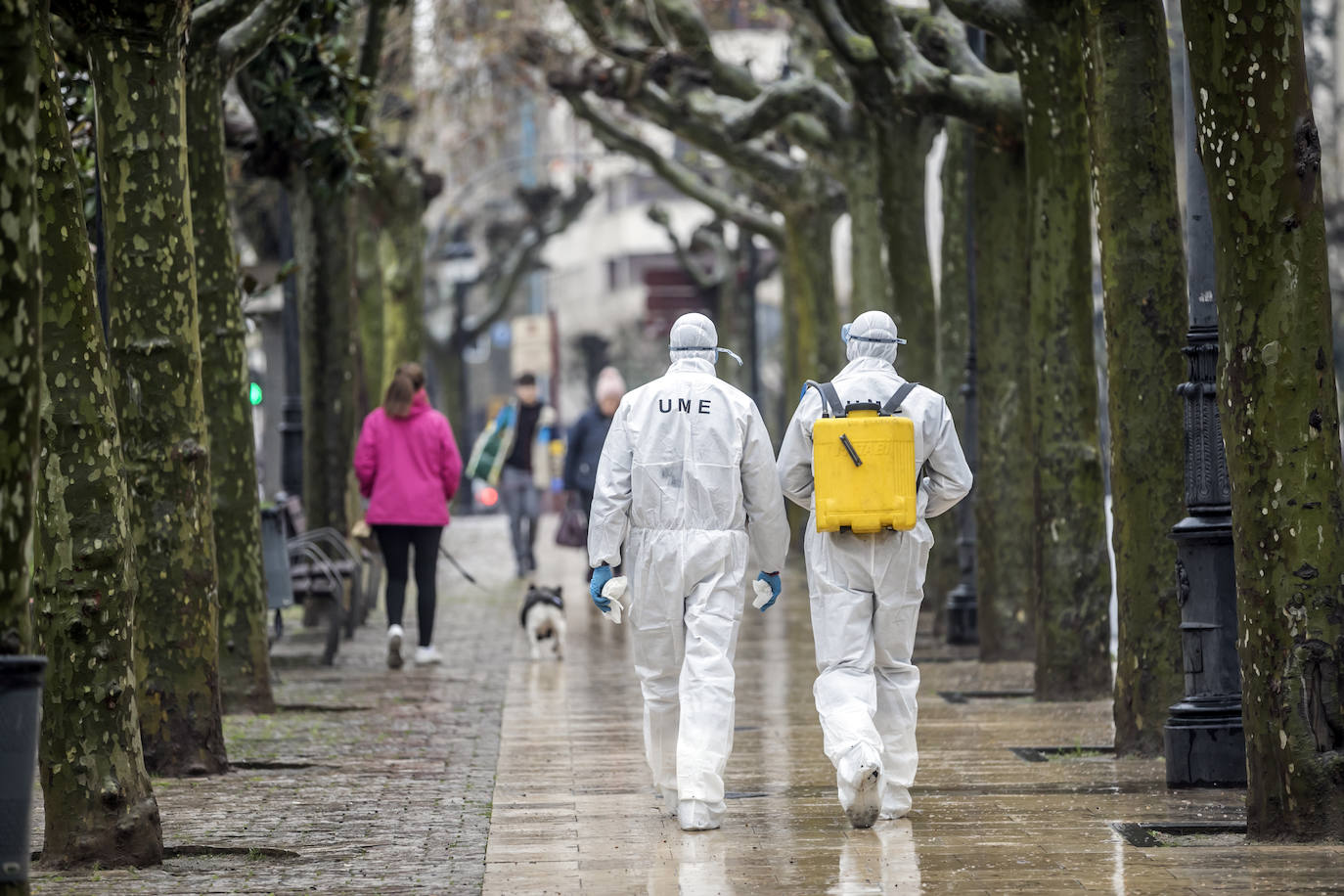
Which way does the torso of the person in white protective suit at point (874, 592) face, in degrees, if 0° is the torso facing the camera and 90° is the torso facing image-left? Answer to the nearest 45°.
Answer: approximately 180°

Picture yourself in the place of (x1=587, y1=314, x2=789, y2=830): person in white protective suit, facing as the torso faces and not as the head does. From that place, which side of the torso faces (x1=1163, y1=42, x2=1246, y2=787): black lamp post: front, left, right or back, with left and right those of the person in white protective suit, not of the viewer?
right

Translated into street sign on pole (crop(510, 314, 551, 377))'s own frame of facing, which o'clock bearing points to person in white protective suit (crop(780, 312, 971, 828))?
The person in white protective suit is roughly at 12 o'clock from the street sign on pole.

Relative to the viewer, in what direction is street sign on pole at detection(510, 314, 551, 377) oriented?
toward the camera

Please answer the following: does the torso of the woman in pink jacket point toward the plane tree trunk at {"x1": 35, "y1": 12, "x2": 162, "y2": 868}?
no

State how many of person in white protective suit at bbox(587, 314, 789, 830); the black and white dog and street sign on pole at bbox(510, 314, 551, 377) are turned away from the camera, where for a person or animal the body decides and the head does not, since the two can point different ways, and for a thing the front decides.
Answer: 2

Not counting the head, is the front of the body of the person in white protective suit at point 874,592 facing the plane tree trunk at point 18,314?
no

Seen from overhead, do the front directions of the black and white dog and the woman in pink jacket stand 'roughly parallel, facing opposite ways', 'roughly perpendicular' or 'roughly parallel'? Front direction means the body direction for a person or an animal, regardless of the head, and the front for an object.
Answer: roughly parallel

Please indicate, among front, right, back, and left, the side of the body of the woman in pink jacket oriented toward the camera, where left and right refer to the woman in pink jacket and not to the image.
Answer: back

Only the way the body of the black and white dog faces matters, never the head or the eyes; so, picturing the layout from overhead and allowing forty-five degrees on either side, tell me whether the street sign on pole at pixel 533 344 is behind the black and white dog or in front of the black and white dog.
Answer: in front

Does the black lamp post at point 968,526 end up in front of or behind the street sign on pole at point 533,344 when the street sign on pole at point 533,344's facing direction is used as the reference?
in front

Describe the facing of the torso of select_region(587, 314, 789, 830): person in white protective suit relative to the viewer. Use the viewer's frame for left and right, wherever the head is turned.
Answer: facing away from the viewer

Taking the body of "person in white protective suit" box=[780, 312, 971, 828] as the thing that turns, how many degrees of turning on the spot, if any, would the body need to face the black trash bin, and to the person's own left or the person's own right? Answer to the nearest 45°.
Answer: approximately 135° to the person's own left

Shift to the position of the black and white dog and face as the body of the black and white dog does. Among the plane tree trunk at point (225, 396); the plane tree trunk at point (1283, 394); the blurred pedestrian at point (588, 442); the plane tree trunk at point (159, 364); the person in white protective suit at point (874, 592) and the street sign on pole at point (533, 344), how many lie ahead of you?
2

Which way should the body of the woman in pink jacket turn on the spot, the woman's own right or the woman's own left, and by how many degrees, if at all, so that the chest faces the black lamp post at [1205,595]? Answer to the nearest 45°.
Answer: approximately 135° to the woman's own right

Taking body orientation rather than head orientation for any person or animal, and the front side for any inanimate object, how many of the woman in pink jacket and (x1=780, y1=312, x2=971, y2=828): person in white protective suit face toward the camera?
0
